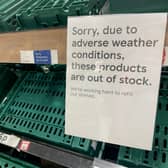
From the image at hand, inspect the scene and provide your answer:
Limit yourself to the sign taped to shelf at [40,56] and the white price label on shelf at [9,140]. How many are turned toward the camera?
2
